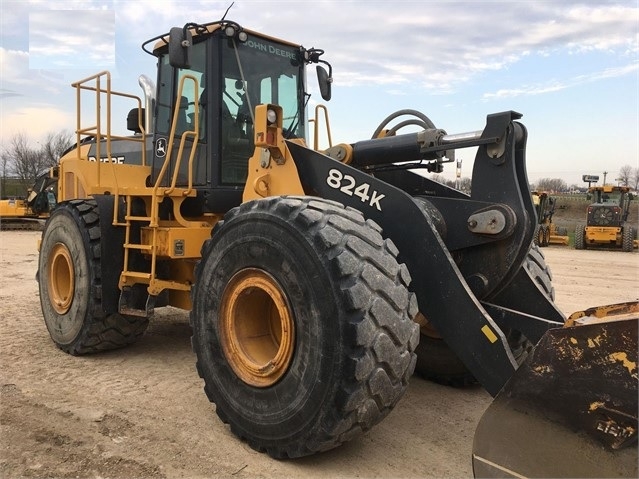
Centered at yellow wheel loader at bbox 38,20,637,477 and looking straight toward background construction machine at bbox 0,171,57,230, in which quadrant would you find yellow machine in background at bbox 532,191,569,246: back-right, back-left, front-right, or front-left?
front-right

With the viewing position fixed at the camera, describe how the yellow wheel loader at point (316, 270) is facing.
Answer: facing the viewer and to the right of the viewer

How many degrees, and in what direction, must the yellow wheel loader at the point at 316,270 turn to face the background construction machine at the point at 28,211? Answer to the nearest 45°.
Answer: approximately 180°

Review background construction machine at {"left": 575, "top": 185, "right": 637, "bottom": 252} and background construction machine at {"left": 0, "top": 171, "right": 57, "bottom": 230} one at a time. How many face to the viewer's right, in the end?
1

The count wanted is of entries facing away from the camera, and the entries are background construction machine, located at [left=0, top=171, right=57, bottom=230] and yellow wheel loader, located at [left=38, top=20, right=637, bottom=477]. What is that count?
0

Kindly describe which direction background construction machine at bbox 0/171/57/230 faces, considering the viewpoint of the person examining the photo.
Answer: facing to the right of the viewer

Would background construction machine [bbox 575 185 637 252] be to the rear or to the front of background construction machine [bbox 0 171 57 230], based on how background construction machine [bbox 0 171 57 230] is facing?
to the front
